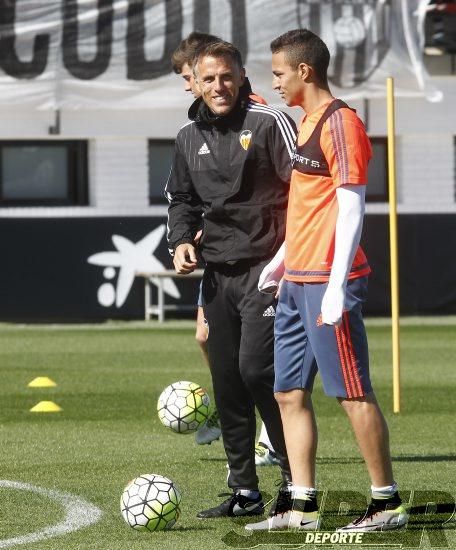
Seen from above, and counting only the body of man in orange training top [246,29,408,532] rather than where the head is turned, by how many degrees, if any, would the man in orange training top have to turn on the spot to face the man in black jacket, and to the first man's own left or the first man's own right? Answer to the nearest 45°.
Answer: approximately 45° to the first man's own right

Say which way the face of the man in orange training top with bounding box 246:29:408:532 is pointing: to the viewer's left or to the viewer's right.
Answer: to the viewer's left

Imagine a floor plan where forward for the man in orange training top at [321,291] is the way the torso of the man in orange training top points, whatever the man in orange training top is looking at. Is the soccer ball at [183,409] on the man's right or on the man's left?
on the man's right

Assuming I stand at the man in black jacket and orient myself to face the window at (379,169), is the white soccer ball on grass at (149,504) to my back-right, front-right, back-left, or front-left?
back-left
